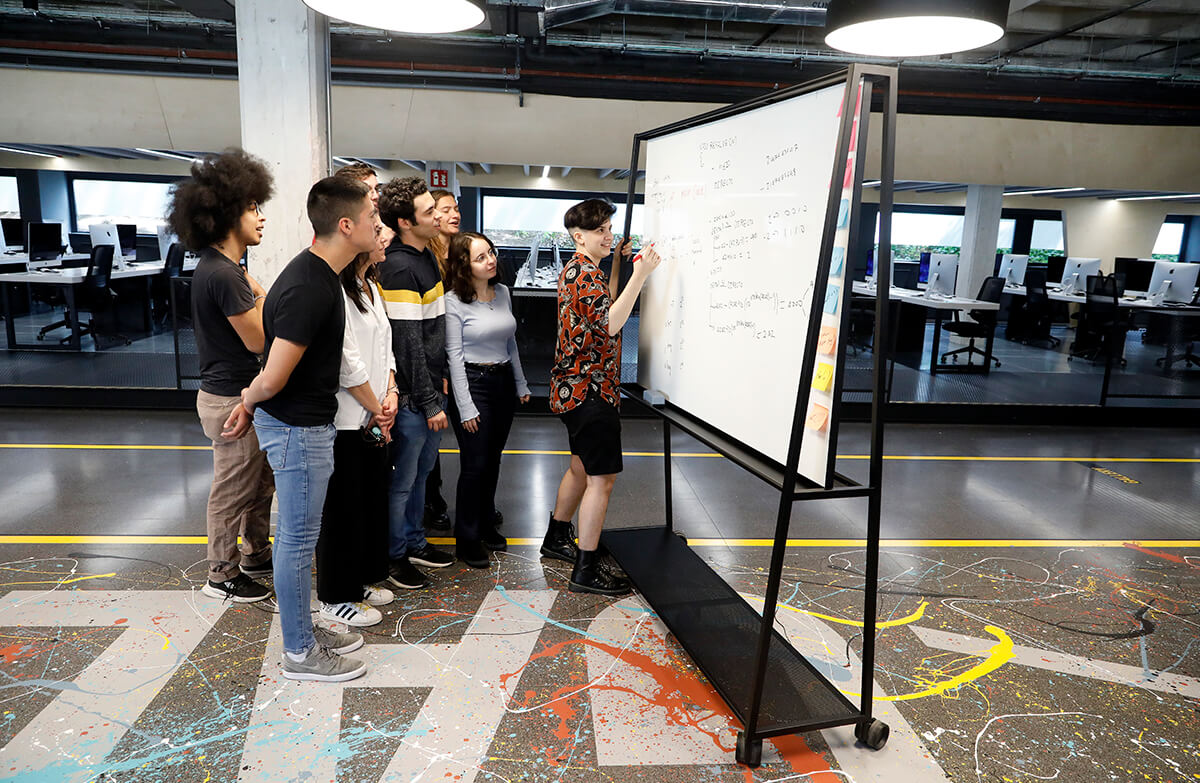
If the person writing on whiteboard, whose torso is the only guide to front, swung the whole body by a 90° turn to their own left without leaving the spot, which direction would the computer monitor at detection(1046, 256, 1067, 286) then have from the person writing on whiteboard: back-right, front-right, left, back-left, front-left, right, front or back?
front-right

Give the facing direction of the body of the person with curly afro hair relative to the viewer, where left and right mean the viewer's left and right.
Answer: facing to the right of the viewer

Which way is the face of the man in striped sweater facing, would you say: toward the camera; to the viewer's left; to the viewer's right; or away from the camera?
to the viewer's right

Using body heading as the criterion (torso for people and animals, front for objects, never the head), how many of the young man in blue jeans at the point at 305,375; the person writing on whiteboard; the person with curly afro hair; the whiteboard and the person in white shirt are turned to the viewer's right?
4

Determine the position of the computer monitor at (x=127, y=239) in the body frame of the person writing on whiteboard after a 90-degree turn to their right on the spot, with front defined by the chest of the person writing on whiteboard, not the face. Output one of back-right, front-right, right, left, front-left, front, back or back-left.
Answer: back-right

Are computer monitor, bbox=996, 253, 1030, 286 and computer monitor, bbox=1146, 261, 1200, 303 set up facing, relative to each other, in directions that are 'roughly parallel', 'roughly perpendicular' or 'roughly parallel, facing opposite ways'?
roughly parallel

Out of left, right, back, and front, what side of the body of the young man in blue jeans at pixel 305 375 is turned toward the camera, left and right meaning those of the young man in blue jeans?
right

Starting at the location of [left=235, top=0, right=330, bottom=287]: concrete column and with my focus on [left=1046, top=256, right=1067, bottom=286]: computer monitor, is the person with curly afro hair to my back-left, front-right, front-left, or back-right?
back-right

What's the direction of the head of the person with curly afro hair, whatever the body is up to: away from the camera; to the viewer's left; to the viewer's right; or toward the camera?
to the viewer's right
